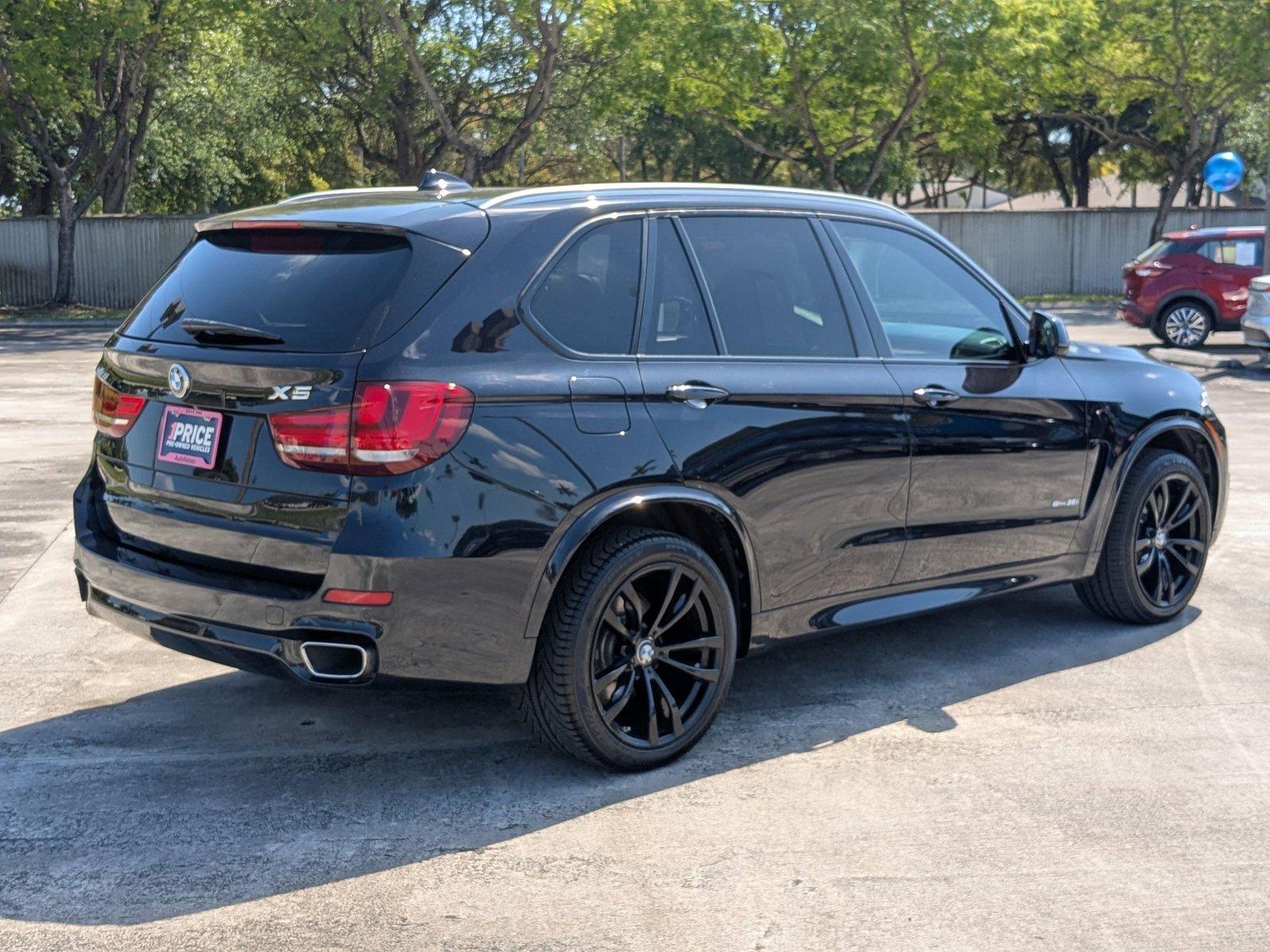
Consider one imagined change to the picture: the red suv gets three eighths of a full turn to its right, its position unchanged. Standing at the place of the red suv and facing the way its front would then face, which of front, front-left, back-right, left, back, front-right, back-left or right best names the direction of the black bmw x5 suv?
front-left

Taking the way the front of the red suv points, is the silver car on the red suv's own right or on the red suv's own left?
on the red suv's own right

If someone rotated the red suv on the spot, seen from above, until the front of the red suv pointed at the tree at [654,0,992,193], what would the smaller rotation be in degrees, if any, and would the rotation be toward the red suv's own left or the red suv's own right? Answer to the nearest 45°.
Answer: approximately 135° to the red suv's own left

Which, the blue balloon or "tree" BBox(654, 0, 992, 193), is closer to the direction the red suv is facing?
the blue balloon

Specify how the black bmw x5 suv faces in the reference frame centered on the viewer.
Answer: facing away from the viewer and to the right of the viewer

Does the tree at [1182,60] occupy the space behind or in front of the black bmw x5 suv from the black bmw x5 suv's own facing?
in front

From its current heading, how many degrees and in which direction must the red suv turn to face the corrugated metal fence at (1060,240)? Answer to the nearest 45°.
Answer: approximately 90° to its left

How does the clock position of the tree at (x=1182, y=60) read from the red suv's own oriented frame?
The tree is roughly at 9 o'clock from the red suv.

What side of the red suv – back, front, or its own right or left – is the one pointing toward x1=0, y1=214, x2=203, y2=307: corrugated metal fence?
back

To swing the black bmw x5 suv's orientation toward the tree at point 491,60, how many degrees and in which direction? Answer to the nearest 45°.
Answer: approximately 45° to its left

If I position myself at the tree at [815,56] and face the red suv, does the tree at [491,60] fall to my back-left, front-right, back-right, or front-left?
back-right

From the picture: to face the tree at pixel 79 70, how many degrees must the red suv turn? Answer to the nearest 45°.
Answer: approximately 180°

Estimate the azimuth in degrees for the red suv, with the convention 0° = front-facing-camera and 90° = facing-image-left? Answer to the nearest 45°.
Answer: approximately 270°

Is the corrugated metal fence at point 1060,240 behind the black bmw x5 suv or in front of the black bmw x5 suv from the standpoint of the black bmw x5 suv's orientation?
in front
